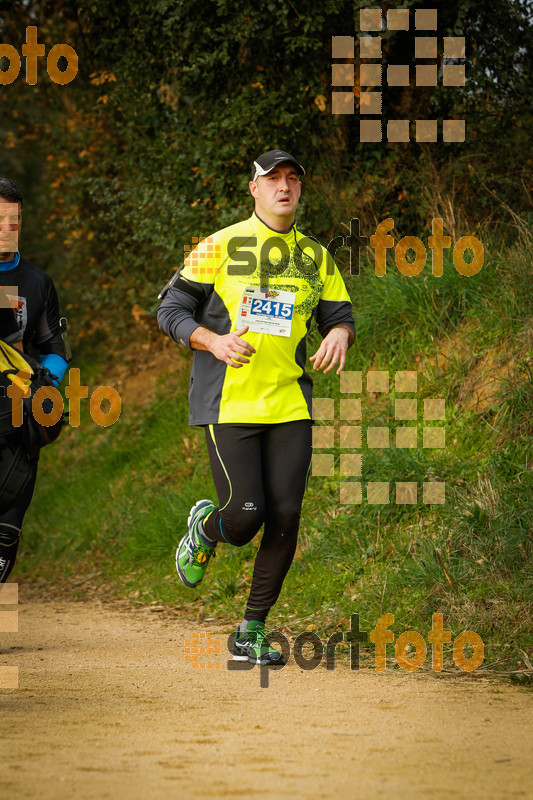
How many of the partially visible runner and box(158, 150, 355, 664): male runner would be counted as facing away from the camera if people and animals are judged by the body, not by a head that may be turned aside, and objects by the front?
0

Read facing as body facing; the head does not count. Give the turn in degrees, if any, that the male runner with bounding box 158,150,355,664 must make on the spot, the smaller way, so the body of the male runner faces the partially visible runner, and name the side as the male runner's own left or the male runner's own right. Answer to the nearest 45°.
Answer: approximately 135° to the male runner's own right

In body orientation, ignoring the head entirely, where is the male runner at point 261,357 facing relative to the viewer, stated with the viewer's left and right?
facing the viewer and to the right of the viewer

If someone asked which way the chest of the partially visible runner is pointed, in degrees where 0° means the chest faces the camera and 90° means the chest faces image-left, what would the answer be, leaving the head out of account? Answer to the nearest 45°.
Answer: approximately 0°

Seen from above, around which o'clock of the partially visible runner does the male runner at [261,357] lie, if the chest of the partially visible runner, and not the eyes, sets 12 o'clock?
The male runner is roughly at 10 o'clock from the partially visible runner.
